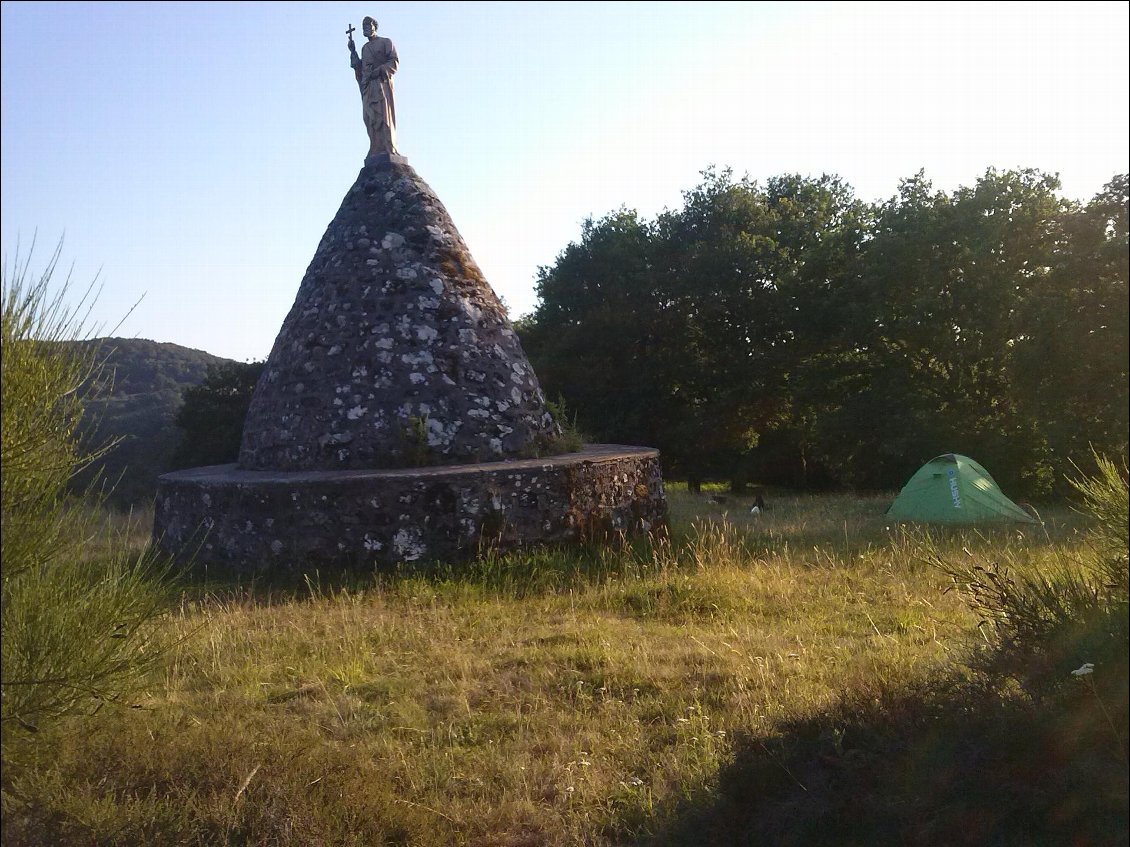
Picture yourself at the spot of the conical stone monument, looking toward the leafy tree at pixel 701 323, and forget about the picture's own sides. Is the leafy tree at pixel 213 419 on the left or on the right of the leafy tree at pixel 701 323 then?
left

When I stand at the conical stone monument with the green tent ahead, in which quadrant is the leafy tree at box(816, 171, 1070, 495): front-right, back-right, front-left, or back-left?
front-left

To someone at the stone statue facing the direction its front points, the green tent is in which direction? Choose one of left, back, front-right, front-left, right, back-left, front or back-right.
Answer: back-left

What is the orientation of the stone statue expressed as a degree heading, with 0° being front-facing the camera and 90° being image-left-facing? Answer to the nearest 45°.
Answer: approximately 45°

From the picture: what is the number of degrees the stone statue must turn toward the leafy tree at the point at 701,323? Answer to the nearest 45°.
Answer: approximately 180°

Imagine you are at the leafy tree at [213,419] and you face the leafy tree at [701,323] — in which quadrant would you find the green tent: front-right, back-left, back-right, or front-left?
front-right

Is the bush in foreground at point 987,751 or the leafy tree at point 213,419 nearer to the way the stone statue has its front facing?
the bush in foreground

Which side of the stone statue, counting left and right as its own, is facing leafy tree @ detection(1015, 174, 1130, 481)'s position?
left

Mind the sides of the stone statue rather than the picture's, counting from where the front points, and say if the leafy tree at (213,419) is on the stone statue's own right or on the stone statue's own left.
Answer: on the stone statue's own right

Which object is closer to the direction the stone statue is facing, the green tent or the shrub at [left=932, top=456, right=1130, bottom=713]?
the shrub

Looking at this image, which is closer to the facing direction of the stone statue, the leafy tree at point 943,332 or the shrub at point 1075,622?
the shrub

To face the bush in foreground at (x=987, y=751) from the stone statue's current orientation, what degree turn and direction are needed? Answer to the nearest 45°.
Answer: approximately 45° to its left

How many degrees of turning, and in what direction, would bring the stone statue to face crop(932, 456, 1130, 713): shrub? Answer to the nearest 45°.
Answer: approximately 45° to its left
